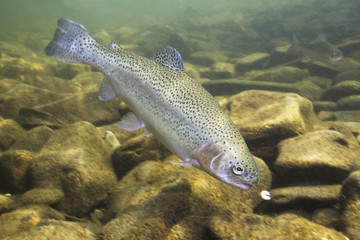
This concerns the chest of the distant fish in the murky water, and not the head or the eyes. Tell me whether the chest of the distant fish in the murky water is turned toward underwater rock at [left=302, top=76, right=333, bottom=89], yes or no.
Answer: no

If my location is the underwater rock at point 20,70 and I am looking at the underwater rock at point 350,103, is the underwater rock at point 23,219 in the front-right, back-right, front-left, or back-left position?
front-right

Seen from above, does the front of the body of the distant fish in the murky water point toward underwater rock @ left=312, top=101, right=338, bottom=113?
no

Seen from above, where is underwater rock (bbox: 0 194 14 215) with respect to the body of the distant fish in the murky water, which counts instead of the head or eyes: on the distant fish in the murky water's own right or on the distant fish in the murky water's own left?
on the fish's own right

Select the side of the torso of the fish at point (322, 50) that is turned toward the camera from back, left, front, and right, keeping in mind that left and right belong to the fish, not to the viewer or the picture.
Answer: right

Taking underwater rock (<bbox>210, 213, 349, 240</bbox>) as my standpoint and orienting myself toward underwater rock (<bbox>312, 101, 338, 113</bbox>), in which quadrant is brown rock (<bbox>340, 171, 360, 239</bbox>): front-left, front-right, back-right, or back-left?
front-right

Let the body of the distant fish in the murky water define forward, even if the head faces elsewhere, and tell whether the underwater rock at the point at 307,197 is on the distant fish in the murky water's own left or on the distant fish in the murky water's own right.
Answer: on the fish's own right

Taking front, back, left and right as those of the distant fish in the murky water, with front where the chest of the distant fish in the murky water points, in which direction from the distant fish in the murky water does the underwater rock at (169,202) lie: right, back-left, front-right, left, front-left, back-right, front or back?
right

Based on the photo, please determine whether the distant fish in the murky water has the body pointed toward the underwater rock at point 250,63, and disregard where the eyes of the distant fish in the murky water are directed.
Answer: no
